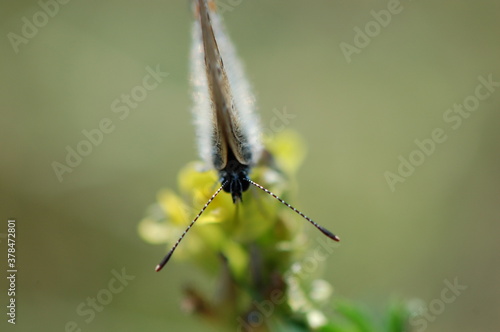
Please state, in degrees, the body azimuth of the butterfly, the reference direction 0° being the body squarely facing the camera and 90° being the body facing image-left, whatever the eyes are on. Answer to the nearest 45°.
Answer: approximately 0°
